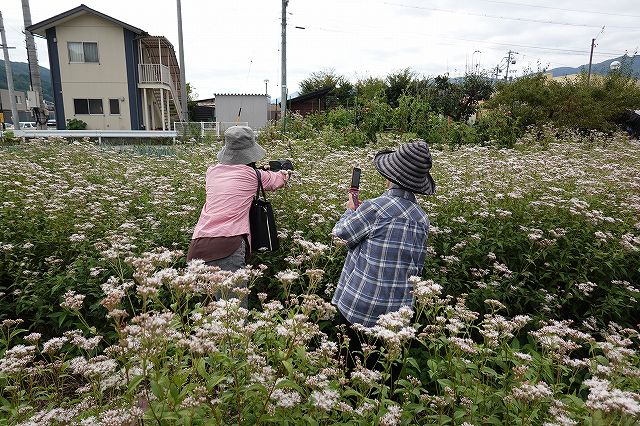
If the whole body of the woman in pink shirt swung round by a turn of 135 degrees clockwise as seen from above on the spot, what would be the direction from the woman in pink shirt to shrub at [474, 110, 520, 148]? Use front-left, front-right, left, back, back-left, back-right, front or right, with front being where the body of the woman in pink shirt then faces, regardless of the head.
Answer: back-left

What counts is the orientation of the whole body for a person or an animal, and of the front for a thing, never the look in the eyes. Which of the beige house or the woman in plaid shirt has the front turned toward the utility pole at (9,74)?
the woman in plaid shirt

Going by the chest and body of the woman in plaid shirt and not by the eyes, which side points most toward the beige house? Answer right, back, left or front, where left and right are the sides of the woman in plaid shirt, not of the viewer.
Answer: front

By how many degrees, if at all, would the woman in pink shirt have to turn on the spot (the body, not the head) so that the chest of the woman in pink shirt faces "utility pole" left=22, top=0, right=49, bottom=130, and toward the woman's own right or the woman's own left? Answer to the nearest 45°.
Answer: approximately 90° to the woman's own left

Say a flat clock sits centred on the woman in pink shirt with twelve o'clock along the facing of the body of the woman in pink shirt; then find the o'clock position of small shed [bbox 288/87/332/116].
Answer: The small shed is roughly at 11 o'clock from the woman in pink shirt.

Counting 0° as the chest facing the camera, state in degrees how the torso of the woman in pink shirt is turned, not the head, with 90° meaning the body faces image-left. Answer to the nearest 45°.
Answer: approximately 225°

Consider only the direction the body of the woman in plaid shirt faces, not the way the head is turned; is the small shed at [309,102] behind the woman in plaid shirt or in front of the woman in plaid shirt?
in front

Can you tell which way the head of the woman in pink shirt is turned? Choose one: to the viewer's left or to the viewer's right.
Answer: to the viewer's right

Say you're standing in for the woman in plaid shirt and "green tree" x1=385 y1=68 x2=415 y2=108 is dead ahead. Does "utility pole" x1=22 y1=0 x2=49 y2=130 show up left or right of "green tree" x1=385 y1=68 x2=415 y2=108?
left

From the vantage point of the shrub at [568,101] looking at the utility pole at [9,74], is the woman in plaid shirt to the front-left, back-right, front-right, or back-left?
front-left
